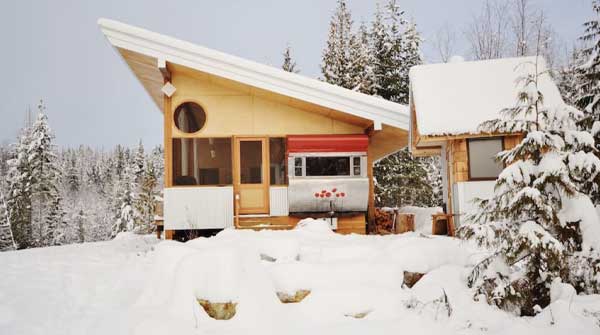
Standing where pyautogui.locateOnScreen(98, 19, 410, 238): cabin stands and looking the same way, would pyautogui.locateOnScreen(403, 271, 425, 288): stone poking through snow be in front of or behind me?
in front

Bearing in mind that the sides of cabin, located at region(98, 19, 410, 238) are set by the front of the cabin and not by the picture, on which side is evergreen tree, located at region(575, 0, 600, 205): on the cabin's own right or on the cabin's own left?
on the cabin's own left

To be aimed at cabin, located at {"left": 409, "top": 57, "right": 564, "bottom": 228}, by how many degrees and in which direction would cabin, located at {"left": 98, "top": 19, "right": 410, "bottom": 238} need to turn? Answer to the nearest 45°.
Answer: approximately 45° to its left

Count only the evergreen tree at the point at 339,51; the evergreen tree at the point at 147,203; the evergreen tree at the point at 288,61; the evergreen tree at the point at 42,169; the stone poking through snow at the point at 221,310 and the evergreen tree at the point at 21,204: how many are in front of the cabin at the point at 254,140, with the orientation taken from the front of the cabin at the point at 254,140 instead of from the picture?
1

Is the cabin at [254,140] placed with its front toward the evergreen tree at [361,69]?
no

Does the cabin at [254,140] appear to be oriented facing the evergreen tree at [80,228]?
no

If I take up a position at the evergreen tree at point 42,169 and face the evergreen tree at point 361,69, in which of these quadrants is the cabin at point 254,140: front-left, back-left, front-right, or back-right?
front-right

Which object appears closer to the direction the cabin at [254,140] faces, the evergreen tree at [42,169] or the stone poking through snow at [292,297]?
the stone poking through snow

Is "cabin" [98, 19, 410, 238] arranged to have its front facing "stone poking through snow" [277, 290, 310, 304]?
yes

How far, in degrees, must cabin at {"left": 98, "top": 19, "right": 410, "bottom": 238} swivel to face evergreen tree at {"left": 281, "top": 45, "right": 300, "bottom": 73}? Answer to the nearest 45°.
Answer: approximately 180°

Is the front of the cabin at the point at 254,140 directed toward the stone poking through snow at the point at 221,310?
yes

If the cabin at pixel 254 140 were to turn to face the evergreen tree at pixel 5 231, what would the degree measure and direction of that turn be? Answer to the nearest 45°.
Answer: approximately 135° to its right

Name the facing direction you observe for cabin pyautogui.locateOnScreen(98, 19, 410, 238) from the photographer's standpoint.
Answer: facing the viewer

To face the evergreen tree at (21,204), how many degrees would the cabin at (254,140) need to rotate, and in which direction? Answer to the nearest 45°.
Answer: approximately 135° to its right

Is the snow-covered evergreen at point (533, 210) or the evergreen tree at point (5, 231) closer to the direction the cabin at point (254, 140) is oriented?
the snow-covered evergreen

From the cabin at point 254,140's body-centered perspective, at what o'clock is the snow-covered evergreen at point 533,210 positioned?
The snow-covered evergreen is roughly at 11 o'clock from the cabin.
